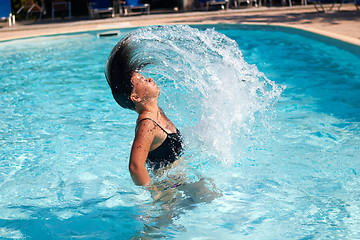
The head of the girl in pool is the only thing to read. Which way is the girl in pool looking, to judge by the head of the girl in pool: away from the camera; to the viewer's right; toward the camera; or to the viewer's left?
to the viewer's right

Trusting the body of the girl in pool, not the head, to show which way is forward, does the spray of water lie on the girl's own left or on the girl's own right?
on the girl's own left

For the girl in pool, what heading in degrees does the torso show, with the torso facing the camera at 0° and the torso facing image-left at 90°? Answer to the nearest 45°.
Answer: approximately 270°
